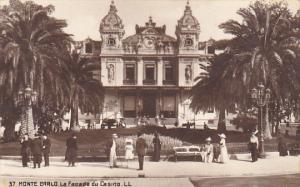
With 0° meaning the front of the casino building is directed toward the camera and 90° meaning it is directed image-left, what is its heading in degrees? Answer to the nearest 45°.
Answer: approximately 0°

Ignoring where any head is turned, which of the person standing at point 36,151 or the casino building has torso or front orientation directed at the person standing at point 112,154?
the casino building

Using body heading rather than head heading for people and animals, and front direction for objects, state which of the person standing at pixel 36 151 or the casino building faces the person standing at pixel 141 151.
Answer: the casino building
